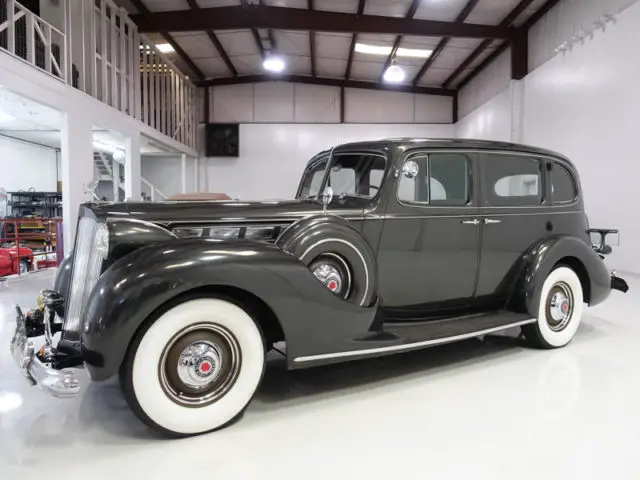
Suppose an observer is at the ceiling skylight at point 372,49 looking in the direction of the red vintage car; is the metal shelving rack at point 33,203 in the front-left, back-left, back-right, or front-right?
front-right

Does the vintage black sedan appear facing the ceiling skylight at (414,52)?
no

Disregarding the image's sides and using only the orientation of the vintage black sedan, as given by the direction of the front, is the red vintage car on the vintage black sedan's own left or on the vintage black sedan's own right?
on the vintage black sedan's own right

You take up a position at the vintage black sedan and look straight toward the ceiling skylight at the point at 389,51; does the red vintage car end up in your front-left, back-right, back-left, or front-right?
front-left

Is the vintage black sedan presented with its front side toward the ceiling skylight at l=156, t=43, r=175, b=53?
no

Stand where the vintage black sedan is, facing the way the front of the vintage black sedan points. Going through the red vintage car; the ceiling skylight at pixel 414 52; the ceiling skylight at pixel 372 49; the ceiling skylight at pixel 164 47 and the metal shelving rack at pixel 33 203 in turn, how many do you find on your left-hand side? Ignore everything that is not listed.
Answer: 0

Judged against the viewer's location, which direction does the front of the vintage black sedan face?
facing the viewer and to the left of the viewer

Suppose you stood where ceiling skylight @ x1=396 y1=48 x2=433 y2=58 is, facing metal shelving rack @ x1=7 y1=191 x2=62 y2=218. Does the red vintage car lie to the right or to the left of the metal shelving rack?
left

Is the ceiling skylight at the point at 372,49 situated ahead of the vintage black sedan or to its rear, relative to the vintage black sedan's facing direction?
to the rear

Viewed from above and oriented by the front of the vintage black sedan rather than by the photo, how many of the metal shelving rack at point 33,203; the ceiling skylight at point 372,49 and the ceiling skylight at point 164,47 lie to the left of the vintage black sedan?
0

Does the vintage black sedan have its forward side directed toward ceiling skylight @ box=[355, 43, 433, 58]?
no

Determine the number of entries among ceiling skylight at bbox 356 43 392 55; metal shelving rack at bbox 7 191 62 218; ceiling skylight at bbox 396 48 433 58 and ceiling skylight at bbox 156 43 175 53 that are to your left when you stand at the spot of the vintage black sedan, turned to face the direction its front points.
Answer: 0

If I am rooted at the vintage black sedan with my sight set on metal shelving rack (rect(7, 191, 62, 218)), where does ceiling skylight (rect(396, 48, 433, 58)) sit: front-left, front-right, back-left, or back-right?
front-right

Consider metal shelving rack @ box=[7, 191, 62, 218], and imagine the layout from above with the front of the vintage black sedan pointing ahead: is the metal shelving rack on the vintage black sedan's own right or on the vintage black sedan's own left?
on the vintage black sedan's own right
